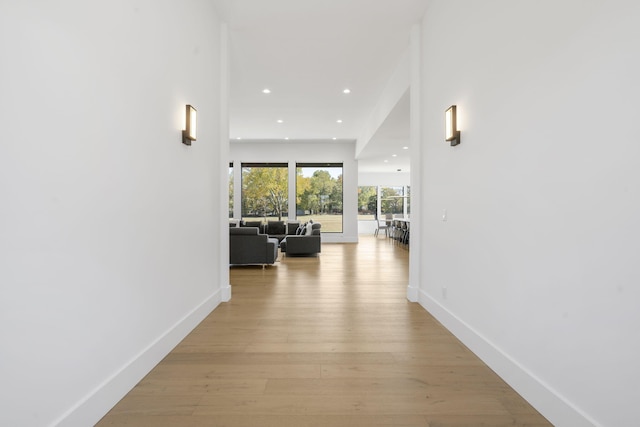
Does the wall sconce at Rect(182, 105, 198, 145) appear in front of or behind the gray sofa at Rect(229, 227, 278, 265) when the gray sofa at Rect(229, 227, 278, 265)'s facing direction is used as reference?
behind

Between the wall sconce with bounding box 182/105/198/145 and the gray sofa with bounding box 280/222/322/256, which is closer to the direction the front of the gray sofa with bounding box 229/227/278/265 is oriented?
the gray sofa

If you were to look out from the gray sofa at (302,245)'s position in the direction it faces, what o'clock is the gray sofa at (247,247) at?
the gray sofa at (247,247) is roughly at 10 o'clock from the gray sofa at (302,245).

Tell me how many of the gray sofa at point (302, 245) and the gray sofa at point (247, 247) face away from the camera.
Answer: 1

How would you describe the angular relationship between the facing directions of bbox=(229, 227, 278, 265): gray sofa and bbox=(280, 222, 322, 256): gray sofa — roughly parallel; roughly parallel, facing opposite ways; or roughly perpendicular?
roughly perpendicular

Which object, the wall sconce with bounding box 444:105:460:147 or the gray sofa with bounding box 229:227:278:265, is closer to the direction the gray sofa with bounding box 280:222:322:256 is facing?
the gray sofa

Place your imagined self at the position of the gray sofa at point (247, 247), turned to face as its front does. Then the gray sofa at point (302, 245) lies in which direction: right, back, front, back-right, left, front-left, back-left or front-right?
front-right

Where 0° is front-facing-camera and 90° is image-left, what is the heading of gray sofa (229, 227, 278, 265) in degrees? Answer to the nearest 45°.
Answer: approximately 180°

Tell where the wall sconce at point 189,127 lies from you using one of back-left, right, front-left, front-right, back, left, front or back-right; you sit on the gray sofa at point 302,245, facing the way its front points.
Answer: left
